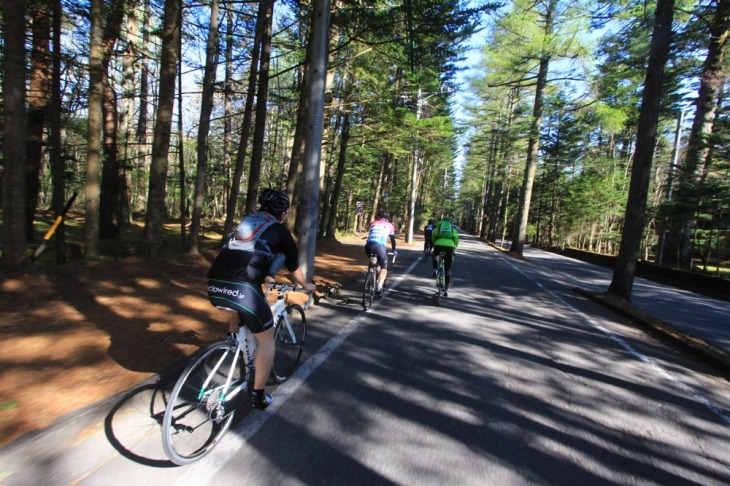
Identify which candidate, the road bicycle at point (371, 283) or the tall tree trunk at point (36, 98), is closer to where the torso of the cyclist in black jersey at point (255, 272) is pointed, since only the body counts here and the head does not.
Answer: the road bicycle

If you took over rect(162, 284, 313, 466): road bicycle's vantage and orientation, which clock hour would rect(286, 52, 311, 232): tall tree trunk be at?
The tall tree trunk is roughly at 11 o'clock from the road bicycle.

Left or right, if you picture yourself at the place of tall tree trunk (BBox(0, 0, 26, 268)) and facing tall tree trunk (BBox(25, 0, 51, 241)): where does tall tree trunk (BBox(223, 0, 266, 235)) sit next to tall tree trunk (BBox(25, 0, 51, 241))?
right

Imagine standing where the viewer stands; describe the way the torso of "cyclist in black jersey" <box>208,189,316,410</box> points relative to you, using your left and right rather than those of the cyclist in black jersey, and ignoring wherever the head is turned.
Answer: facing away from the viewer and to the right of the viewer

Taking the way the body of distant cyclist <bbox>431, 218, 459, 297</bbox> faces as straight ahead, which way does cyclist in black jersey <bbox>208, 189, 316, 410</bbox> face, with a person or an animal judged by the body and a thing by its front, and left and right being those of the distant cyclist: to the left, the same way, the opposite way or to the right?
the same way

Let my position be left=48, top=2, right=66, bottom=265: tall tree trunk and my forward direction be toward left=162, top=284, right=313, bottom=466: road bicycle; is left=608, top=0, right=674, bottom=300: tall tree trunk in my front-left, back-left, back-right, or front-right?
front-left

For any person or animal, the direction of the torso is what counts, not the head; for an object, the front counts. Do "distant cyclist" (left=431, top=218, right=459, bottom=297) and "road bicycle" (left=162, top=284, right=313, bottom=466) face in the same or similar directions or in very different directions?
same or similar directions

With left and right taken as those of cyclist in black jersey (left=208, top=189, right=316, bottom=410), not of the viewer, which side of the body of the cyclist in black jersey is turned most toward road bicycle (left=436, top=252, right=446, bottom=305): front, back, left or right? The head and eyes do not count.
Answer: front

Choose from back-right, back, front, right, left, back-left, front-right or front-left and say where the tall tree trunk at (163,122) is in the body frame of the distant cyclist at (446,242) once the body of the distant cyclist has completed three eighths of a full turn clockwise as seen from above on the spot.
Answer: back-right

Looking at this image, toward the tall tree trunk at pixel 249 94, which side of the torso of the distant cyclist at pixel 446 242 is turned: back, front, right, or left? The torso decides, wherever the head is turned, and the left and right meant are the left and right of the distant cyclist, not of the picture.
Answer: left

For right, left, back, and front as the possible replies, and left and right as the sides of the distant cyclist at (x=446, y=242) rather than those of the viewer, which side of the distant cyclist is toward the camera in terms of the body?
back

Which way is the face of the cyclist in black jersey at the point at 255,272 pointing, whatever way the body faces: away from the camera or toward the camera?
away from the camera

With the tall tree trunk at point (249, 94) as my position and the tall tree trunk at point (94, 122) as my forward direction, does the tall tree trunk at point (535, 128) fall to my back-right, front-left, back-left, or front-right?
back-left

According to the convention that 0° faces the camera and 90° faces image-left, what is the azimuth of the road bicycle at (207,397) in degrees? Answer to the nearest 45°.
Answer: approximately 225°

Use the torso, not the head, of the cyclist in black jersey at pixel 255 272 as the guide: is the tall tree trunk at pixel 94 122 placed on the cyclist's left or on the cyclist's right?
on the cyclist's left

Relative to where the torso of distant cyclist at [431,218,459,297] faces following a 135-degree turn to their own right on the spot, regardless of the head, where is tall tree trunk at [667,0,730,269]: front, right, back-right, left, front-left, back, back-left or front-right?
left

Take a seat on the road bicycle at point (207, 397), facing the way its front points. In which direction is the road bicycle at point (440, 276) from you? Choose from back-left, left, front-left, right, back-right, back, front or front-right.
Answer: front

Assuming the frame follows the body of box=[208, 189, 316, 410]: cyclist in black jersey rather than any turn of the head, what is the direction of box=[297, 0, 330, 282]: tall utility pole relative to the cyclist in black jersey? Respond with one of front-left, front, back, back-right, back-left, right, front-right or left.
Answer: front-left

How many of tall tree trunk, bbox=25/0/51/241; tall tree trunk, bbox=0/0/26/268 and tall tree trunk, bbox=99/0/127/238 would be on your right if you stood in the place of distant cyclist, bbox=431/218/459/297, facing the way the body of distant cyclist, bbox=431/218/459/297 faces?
0

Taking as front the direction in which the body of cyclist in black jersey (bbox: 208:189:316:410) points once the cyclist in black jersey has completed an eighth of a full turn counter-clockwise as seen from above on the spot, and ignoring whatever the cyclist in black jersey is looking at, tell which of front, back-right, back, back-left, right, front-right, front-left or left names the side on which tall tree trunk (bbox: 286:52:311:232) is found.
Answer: front
